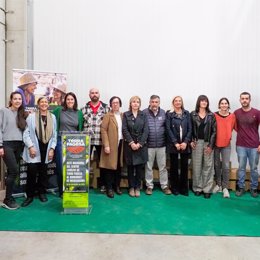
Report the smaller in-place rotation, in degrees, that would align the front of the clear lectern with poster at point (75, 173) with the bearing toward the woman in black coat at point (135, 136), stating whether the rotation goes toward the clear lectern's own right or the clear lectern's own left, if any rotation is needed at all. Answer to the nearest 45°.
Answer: approximately 135° to the clear lectern's own left

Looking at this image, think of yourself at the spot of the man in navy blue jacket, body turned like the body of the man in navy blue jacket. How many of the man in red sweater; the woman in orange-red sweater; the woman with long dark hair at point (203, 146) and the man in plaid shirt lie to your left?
3

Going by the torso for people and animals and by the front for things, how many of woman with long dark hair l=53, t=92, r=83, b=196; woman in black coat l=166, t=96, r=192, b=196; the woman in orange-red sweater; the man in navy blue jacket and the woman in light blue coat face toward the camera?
5

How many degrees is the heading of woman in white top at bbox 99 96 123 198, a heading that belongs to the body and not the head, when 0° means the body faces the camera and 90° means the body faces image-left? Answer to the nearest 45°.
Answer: approximately 315°

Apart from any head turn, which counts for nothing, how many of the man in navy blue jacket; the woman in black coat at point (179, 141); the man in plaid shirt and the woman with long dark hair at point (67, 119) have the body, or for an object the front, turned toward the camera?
4

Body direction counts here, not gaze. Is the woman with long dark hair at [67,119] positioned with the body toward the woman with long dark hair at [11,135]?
no

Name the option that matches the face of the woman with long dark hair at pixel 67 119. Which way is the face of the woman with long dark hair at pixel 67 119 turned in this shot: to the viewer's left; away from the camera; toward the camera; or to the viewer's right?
toward the camera

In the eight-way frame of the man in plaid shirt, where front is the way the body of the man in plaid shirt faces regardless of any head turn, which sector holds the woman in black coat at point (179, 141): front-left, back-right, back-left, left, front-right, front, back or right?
left

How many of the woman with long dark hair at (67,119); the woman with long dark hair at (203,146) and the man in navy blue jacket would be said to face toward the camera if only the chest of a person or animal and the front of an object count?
3

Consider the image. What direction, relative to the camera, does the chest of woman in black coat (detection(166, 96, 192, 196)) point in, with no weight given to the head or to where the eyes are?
toward the camera

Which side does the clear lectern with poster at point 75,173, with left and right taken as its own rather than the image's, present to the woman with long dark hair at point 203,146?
left

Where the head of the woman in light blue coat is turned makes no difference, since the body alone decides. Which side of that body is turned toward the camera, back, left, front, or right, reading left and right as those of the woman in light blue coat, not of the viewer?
front

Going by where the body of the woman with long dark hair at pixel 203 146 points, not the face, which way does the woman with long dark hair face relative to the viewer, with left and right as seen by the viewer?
facing the viewer

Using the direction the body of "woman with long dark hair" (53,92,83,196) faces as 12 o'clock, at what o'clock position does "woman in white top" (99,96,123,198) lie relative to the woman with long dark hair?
The woman in white top is roughly at 9 o'clock from the woman with long dark hair.

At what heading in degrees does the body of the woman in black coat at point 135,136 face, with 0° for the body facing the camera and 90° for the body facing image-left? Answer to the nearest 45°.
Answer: approximately 0°

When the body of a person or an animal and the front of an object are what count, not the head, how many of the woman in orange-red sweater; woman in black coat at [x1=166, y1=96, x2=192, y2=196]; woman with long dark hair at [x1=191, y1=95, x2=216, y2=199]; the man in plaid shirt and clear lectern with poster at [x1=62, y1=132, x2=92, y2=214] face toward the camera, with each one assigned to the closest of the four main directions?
5

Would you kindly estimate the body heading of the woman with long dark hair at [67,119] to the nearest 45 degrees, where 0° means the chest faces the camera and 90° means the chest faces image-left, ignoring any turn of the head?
approximately 0°

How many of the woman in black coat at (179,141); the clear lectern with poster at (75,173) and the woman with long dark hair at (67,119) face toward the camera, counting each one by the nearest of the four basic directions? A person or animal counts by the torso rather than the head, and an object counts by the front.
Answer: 3
